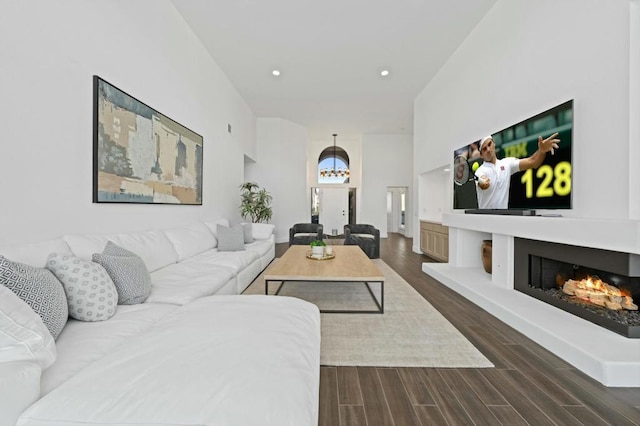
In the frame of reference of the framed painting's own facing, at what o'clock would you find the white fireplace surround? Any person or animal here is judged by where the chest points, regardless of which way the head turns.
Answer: The white fireplace surround is roughly at 12 o'clock from the framed painting.

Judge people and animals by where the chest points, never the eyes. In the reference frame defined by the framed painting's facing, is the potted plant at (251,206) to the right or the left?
on its left

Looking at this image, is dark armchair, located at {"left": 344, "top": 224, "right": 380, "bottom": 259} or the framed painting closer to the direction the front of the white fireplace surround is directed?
the framed painting

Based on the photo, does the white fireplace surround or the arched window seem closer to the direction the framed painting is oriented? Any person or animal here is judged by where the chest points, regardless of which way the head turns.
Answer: the white fireplace surround

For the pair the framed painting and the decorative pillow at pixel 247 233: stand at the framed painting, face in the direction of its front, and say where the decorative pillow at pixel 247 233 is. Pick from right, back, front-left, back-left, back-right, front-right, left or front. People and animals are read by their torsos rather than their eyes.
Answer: left

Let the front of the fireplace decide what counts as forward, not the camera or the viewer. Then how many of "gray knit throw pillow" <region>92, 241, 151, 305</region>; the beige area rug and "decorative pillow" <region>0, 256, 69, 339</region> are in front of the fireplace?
3

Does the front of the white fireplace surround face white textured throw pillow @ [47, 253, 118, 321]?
yes

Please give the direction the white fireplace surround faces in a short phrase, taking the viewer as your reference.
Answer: facing the viewer and to the left of the viewer

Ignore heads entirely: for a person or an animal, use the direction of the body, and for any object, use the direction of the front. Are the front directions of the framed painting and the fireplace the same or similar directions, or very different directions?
very different directions

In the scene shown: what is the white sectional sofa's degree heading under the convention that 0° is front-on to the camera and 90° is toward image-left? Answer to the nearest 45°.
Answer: approximately 315°

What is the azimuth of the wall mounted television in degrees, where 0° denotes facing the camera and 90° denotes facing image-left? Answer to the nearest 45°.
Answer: approximately 45°

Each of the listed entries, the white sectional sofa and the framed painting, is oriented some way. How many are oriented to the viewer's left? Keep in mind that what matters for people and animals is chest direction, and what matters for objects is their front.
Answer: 0

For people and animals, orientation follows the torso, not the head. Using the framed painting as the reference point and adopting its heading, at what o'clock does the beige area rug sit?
The beige area rug is roughly at 12 o'clock from the framed painting.

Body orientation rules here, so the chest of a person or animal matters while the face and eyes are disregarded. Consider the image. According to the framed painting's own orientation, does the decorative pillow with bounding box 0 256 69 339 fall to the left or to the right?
on its right

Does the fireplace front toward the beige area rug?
yes
